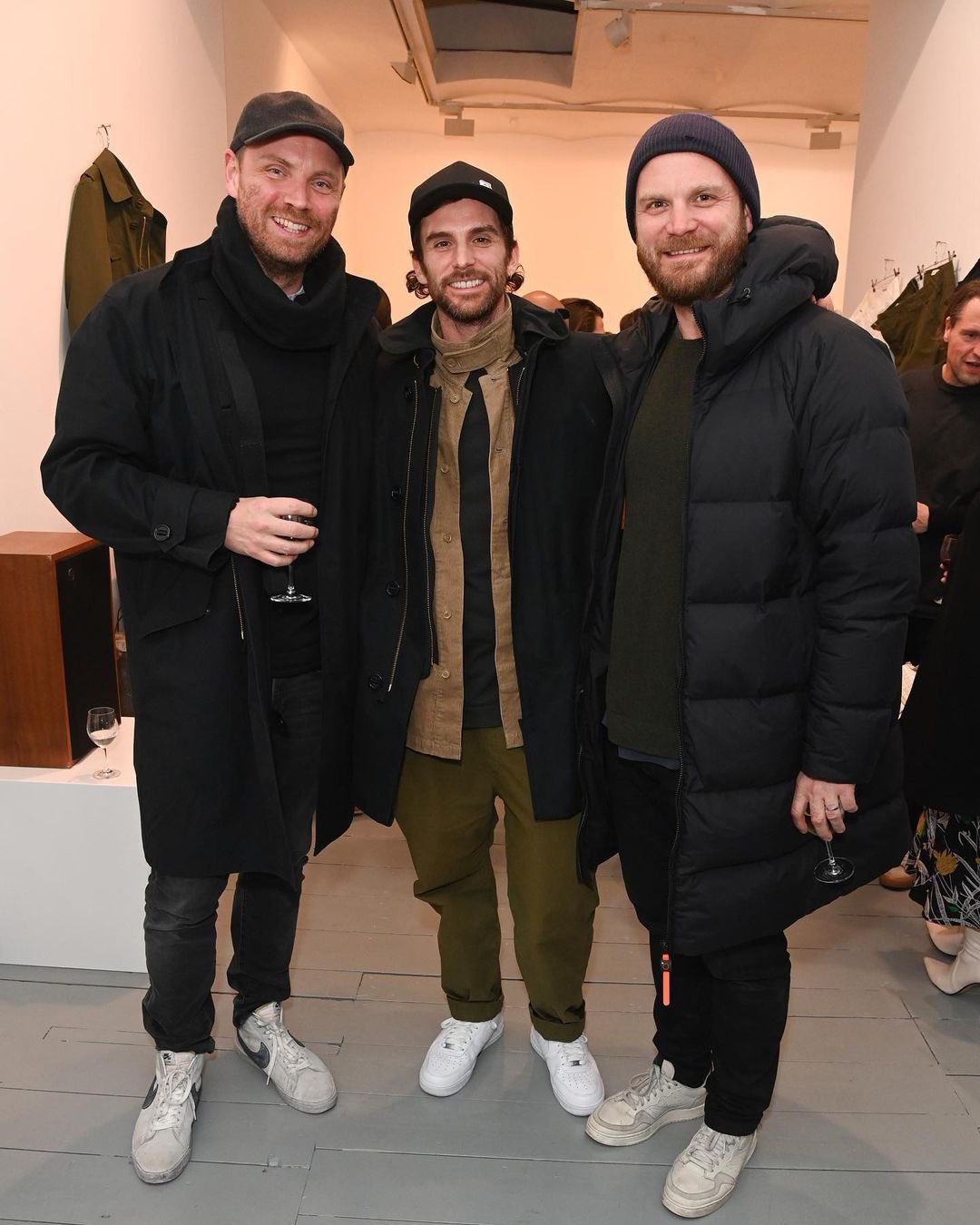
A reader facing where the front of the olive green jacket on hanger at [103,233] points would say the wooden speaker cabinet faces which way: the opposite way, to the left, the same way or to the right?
the same way

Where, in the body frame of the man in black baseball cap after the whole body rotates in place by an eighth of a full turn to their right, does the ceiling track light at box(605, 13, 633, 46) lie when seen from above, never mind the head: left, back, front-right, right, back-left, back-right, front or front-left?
back-right

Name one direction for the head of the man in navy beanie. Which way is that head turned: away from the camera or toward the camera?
toward the camera

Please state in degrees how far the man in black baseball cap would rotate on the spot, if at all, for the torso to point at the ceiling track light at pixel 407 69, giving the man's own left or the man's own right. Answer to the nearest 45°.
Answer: approximately 180°

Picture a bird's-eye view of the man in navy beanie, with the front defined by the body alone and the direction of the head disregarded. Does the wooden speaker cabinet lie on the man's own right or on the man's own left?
on the man's own right

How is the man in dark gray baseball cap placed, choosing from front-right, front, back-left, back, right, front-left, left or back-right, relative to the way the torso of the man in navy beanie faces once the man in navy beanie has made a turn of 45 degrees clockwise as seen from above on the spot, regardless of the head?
front

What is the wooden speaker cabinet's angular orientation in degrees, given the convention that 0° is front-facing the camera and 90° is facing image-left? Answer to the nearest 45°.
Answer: approximately 315°

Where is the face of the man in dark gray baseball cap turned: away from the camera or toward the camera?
toward the camera

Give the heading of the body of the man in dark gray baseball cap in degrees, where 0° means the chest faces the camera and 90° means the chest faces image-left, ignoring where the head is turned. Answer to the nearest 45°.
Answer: approximately 315°

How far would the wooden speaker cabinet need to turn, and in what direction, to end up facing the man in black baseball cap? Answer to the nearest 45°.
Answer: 0° — it already faces them

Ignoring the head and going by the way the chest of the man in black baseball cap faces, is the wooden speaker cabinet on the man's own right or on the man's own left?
on the man's own right

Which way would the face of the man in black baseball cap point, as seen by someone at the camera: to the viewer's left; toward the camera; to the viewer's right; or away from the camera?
toward the camera

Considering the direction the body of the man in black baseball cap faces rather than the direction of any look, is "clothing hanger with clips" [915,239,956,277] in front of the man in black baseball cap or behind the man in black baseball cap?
behind

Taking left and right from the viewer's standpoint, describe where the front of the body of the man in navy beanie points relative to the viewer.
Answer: facing the viewer and to the left of the viewer

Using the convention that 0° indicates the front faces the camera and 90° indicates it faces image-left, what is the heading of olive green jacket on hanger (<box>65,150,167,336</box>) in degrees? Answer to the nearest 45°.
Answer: approximately 315°

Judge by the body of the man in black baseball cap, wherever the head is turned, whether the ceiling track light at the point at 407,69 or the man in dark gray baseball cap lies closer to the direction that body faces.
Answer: the man in dark gray baseball cap

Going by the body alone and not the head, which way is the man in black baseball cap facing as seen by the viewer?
toward the camera
